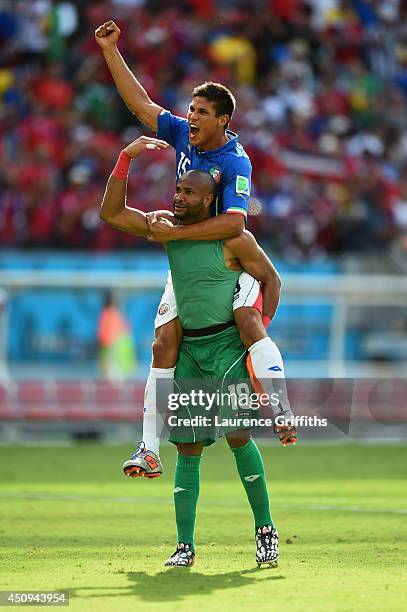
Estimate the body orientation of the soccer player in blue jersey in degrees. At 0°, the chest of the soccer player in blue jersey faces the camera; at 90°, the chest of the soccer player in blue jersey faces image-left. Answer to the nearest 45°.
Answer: approximately 45°

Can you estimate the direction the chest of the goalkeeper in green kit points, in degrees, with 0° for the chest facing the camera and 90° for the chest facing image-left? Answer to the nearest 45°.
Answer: approximately 45°
